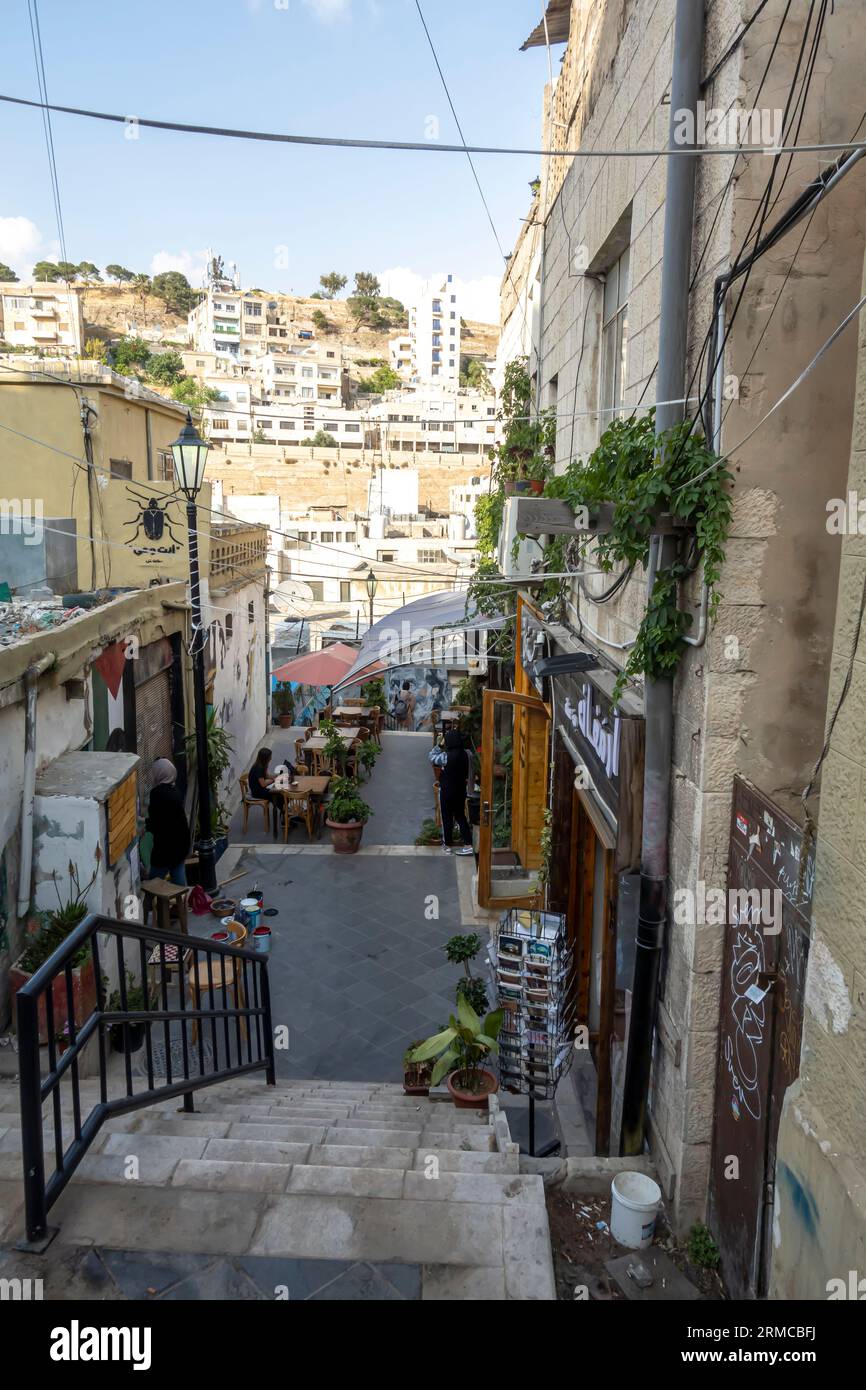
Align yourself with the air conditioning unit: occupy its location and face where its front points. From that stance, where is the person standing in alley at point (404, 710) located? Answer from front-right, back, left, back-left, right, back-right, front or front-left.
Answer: right

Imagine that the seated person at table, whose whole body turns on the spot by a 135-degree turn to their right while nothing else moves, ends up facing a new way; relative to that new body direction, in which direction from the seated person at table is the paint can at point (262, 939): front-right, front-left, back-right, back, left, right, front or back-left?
front-left

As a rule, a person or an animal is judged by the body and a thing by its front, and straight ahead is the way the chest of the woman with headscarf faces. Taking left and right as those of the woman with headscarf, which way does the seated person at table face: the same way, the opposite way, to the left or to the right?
to the right

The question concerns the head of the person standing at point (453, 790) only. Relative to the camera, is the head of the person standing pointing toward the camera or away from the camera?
away from the camera

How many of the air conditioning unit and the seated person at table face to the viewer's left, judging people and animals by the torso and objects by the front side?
1

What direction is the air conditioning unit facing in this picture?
to the viewer's left

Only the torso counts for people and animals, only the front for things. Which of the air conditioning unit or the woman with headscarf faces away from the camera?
the woman with headscarf

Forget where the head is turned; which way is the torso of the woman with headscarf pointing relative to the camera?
away from the camera

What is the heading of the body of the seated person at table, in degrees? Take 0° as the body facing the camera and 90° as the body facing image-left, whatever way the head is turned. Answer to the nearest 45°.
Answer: approximately 270°

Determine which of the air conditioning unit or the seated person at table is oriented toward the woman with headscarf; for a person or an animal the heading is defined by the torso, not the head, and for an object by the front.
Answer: the air conditioning unit

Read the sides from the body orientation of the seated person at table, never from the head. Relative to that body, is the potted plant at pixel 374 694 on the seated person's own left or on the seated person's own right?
on the seated person's own left

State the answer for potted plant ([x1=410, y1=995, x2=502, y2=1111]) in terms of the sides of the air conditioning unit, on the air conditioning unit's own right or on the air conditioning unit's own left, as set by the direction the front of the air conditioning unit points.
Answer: on the air conditioning unit's own left

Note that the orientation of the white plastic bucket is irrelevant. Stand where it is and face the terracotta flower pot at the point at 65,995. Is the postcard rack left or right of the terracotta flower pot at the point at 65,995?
right

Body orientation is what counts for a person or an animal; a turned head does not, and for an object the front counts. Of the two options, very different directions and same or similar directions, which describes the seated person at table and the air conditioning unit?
very different directions
